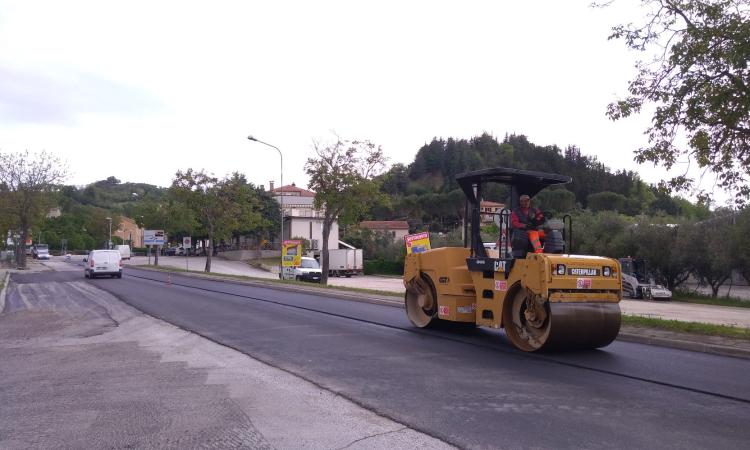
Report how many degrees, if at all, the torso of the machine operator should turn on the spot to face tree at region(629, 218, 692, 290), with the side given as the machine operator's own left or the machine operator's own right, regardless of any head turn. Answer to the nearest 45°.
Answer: approximately 135° to the machine operator's own left

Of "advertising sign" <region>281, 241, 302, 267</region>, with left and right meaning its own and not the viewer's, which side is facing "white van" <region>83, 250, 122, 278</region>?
right

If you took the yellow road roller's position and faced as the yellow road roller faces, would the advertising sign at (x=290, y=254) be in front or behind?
behind

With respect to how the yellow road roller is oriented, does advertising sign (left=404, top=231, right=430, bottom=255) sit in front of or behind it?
behind

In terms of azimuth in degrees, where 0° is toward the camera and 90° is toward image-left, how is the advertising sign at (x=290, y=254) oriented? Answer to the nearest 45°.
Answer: approximately 0°

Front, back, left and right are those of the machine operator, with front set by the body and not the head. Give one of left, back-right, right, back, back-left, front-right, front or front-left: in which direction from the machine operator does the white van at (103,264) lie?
back

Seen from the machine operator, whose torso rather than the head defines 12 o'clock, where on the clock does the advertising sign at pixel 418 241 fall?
The advertising sign is roughly at 7 o'clock from the machine operator.
